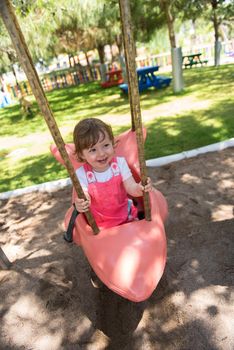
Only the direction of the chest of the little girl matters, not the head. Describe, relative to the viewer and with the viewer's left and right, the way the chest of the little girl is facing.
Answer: facing the viewer

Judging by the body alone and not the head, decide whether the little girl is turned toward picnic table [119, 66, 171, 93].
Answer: no

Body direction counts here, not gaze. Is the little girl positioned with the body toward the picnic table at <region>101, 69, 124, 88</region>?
no
